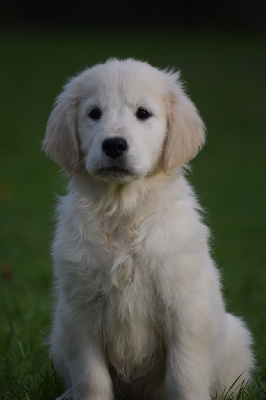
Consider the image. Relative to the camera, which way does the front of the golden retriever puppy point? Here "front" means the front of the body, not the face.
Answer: toward the camera
